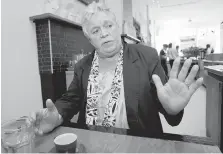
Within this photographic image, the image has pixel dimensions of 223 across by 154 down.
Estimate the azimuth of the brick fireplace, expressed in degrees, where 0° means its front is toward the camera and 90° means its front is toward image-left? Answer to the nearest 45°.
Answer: approximately 315°

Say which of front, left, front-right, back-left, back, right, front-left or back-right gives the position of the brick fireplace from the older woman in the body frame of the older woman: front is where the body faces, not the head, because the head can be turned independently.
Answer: back-right

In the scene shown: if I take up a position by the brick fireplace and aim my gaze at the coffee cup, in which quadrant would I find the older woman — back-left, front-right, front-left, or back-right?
front-left

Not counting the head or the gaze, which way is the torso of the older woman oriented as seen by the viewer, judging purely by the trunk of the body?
toward the camera

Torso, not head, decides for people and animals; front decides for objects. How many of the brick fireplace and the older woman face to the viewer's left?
0

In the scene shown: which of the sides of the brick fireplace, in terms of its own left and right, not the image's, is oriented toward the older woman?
front

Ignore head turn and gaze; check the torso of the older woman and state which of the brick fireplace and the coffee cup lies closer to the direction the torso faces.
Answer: the coffee cup

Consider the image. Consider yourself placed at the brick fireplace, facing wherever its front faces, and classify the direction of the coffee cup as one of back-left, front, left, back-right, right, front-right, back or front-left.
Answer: front-right

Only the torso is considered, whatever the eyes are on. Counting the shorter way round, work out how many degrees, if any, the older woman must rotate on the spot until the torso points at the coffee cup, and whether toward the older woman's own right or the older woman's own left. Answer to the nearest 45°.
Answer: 0° — they already face it

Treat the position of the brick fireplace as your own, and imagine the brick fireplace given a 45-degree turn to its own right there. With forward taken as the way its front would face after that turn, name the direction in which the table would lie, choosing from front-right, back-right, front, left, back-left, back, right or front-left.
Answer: front

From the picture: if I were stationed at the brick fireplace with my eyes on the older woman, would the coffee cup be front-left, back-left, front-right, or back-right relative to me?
front-right
